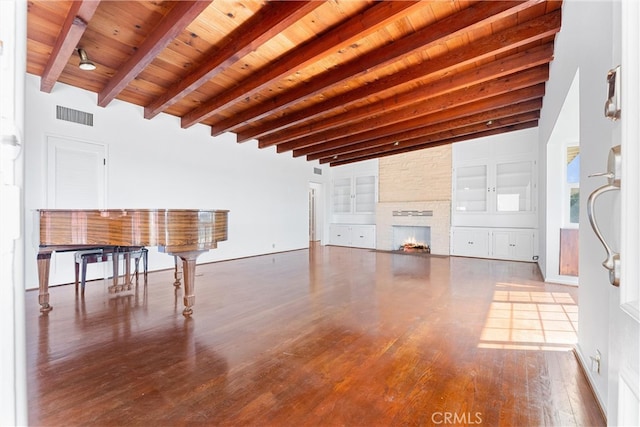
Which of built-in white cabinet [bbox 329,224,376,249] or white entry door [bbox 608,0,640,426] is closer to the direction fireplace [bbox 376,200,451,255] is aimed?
the white entry door

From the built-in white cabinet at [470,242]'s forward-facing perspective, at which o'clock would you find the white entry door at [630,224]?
The white entry door is roughly at 12 o'clock from the built-in white cabinet.

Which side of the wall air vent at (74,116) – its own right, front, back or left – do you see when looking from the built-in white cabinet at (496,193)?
left

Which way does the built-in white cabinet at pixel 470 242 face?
toward the camera

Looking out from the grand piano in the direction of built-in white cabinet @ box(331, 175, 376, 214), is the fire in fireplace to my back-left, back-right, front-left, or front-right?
front-right

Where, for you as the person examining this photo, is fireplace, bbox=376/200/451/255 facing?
facing the viewer

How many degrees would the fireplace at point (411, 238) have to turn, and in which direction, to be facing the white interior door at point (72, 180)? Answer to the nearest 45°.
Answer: approximately 45° to its right

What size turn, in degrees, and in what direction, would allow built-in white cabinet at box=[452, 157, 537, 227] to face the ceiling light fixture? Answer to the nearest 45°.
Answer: approximately 45° to its right

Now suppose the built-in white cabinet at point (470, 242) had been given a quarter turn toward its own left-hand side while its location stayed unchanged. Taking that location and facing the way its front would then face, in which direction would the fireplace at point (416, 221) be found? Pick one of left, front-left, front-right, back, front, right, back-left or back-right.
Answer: back

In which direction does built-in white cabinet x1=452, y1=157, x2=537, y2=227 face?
toward the camera

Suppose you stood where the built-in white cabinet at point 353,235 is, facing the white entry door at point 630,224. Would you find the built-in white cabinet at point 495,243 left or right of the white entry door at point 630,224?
left

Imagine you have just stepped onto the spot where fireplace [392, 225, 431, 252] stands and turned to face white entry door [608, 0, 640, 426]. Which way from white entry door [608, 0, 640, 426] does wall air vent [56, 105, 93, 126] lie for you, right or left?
right

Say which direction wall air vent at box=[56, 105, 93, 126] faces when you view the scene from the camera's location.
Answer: facing the viewer and to the right of the viewer
